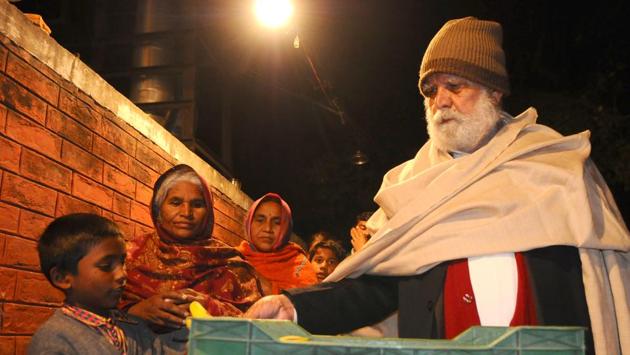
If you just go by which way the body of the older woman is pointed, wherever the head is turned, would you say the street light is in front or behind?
behind

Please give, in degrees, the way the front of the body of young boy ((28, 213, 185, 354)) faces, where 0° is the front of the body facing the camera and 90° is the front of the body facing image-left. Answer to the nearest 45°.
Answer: approximately 315°

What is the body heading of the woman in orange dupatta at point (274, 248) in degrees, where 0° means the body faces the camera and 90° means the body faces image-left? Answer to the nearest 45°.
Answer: approximately 0°

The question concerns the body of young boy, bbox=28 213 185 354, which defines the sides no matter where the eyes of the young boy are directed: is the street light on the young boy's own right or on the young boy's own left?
on the young boy's own left

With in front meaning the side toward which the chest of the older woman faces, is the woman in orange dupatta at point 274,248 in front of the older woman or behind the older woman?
behind

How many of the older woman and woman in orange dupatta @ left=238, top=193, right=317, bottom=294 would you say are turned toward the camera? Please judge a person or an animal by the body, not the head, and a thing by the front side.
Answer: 2
